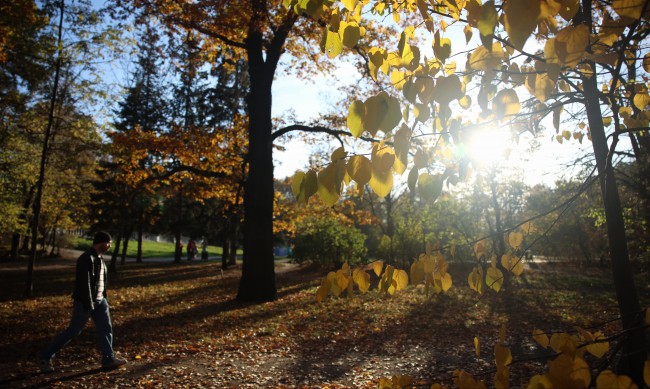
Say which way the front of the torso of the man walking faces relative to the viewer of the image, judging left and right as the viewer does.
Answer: facing to the right of the viewer

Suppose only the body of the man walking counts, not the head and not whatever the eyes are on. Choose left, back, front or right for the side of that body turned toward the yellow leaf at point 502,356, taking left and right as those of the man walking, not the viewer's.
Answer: right

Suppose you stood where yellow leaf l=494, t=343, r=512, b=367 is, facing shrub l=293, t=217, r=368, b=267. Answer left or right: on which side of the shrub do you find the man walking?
left

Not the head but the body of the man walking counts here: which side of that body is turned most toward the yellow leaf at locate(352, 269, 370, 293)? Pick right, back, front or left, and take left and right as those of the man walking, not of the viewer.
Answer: right

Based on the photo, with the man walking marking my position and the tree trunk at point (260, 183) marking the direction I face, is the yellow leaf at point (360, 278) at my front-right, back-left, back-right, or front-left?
back-right

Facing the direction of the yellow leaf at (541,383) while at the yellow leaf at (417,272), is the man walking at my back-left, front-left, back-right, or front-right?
back-right

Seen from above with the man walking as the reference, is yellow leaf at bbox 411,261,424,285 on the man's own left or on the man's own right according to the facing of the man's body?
on the man's own right

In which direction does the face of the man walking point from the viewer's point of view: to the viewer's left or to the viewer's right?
to the viewer's right
